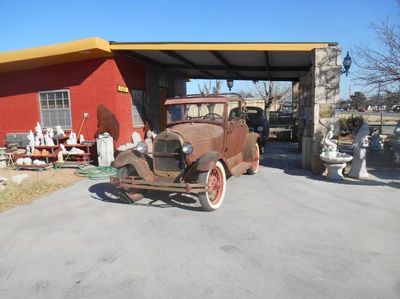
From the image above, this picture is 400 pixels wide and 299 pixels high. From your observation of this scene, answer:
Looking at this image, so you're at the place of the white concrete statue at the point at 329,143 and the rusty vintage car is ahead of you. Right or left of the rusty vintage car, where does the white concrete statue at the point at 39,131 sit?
right

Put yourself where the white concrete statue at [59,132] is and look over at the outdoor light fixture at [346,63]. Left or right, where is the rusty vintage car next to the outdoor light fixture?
right

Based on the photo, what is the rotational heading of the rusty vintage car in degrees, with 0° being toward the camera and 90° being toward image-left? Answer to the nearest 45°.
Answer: approximately 45°

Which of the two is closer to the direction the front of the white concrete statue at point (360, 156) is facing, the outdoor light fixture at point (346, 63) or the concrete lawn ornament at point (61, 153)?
the concrete lawn ornament

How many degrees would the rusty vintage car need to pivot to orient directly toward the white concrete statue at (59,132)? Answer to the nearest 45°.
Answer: approximately 90° to its right

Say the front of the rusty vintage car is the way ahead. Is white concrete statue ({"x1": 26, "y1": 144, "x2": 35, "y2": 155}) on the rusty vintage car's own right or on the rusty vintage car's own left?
on the rusty vintage car's own right

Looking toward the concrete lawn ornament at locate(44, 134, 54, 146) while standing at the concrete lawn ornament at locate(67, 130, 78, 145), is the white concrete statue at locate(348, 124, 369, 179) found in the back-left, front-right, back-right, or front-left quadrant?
back-left

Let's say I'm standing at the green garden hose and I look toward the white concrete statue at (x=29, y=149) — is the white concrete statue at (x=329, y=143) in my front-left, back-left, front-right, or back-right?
back-right

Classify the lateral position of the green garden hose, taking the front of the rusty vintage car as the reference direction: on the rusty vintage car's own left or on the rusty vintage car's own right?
on the rusty vintage car's own right
